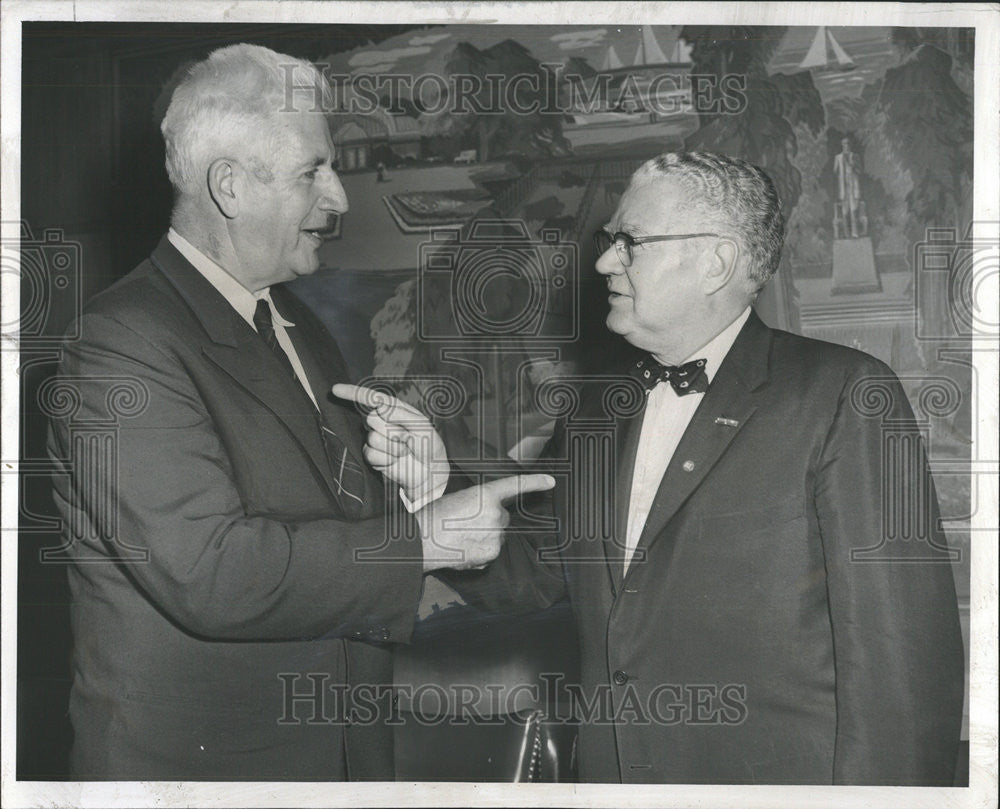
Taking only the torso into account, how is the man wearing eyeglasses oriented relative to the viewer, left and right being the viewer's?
facing the viewer and to the left of the viewer

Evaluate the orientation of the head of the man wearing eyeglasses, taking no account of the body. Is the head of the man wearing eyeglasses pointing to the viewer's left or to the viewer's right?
to the viewer's left

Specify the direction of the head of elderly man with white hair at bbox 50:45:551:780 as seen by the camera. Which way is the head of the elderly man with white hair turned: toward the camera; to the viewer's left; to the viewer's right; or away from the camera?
to the viewer's right

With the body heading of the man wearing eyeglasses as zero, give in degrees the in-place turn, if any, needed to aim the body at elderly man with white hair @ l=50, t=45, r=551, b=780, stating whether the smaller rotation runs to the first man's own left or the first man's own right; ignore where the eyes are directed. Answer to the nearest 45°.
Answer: approximately 45° to the first man's own right
